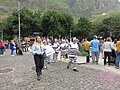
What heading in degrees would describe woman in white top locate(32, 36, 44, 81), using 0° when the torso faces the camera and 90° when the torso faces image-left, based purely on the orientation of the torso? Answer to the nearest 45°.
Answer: approximately 315°
